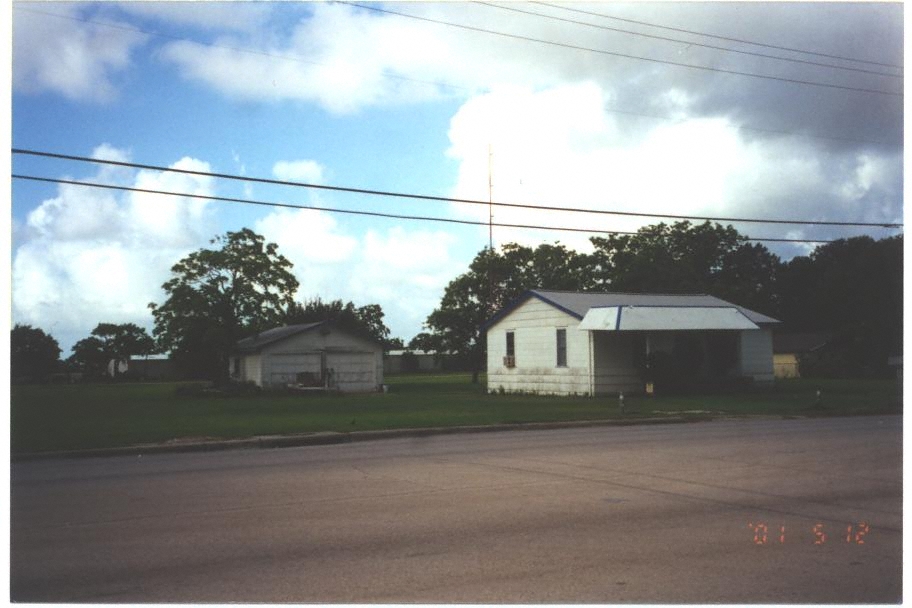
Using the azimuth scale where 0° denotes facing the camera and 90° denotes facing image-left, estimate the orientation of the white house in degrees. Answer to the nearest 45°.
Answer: approximately 315°

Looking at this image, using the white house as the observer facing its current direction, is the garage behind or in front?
behind
